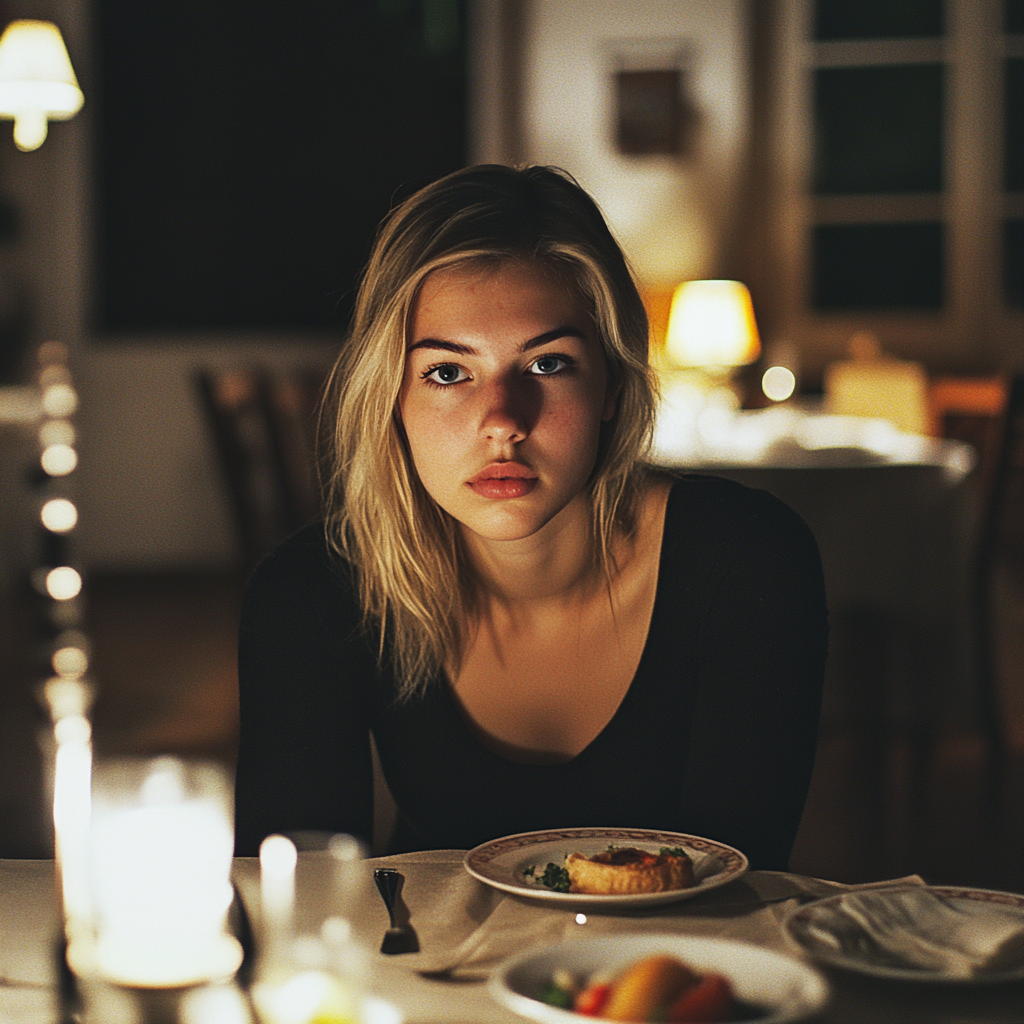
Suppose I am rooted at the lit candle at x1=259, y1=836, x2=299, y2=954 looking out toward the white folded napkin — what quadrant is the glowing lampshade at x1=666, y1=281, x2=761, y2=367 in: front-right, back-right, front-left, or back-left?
front-left

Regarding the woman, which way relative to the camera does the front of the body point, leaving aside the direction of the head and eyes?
toward the camera

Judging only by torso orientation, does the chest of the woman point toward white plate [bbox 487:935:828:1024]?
yes

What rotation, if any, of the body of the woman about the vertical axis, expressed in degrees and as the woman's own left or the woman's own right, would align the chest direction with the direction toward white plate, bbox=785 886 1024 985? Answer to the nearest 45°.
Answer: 0° — they already face it

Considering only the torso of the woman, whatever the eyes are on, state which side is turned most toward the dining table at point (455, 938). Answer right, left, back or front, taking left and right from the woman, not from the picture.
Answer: front

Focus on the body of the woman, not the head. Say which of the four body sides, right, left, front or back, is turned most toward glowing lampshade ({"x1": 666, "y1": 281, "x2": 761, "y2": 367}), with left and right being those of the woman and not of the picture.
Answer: back

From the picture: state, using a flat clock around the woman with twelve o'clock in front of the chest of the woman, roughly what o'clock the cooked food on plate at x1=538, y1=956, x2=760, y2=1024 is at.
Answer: The cooked food on plate is roughly at 12 o'clock from the woman.
